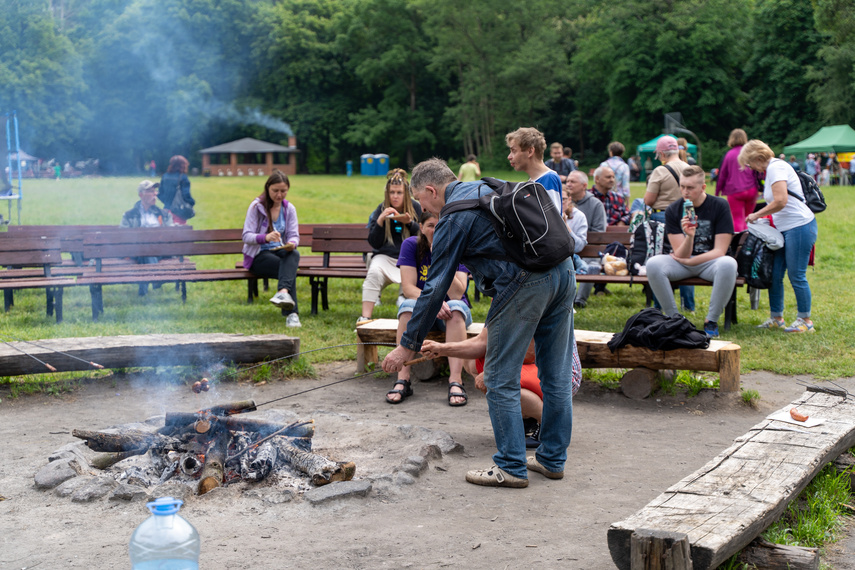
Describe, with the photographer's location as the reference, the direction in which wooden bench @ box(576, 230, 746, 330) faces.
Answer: facing the viewer

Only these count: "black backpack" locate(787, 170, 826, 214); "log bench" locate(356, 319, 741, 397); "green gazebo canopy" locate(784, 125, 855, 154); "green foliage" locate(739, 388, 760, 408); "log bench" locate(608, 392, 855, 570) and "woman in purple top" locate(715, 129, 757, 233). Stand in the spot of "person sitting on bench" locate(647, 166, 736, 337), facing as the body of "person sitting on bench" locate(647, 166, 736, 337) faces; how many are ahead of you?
3

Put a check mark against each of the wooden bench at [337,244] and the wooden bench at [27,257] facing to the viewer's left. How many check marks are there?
0

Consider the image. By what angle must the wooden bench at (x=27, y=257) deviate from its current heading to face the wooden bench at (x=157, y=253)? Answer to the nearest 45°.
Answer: approximately 90° to its left

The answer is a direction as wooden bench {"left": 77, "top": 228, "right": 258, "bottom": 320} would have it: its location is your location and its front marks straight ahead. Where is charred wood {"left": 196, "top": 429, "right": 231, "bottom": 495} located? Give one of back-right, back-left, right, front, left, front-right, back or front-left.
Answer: front

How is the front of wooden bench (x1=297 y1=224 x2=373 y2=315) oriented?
toward the camera

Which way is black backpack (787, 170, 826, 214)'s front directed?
to the viewer's right

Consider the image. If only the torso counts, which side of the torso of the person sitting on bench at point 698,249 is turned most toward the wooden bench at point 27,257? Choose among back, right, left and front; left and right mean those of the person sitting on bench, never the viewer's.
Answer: right

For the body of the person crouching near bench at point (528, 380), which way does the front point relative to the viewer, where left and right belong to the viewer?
facing the viewer and to the left of the viewer

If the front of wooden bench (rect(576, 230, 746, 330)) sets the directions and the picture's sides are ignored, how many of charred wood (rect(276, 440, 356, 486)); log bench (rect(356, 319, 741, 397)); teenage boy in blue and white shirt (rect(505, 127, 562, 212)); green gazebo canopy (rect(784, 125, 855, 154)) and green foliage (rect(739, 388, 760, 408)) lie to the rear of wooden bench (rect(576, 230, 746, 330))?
1

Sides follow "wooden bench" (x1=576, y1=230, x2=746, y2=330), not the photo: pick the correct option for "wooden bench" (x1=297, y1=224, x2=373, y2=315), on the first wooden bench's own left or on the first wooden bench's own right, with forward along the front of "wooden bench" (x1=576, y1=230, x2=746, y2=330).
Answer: on the first wooden bench's own right

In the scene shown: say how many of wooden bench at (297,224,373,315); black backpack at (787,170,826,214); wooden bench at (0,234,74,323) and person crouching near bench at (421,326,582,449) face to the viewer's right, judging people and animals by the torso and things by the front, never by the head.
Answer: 1

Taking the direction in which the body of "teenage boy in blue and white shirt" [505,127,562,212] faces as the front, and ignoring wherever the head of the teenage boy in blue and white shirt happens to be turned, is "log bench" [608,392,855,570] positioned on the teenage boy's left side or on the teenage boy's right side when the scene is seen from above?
on the teenage boy's left side

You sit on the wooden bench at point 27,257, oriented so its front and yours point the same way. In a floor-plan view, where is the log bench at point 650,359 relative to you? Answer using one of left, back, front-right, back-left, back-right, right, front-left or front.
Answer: front-left

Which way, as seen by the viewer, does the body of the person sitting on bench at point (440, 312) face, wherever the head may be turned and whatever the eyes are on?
toward the camera

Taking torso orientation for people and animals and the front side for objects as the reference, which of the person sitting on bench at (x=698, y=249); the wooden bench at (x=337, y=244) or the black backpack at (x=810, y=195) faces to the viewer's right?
the black backpack
